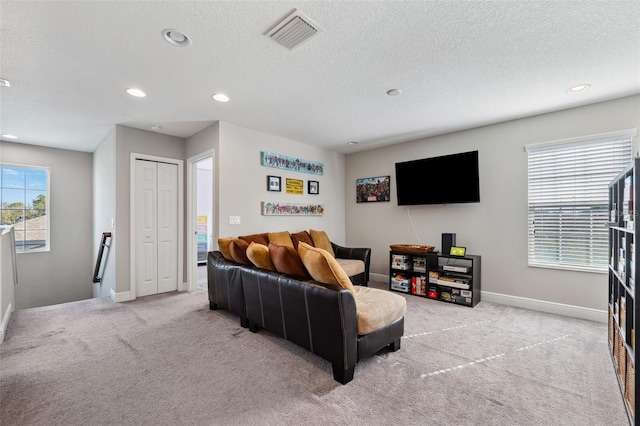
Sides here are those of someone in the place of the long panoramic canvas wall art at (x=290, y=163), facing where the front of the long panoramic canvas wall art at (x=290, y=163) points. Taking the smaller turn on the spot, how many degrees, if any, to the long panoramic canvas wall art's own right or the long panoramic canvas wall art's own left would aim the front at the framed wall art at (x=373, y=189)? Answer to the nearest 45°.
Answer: approximately 45° to the long panoramic canvas wall art's own left

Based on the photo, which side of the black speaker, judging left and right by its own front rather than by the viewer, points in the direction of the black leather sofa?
front

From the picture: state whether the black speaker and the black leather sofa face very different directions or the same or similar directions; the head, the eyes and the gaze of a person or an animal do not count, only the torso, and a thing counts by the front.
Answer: very different directions

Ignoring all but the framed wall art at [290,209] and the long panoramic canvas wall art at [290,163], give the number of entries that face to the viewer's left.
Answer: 0

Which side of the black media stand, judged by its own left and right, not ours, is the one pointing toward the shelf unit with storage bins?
left

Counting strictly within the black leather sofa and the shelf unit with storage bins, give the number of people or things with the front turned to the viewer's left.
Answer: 1

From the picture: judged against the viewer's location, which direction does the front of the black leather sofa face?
facing away from the viewer and to the right of the viewer

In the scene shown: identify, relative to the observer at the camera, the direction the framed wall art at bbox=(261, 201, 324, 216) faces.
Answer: facing the viewer and to the right of the viewer

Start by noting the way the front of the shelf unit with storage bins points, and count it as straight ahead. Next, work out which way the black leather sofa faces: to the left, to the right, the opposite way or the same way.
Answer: to the right

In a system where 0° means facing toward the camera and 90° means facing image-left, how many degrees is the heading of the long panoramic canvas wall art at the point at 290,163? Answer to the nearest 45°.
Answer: approximately 315°

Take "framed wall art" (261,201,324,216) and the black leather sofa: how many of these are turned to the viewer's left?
0

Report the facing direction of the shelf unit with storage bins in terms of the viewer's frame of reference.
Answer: facing to the left of the viewer

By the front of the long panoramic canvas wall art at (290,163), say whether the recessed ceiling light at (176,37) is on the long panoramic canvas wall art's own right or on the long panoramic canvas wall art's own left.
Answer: on the long panoramic canvas wall art's own right

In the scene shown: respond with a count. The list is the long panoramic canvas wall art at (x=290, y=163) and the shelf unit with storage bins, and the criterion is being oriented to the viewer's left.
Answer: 1

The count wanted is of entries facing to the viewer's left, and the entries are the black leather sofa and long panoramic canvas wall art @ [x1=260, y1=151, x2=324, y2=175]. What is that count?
0
